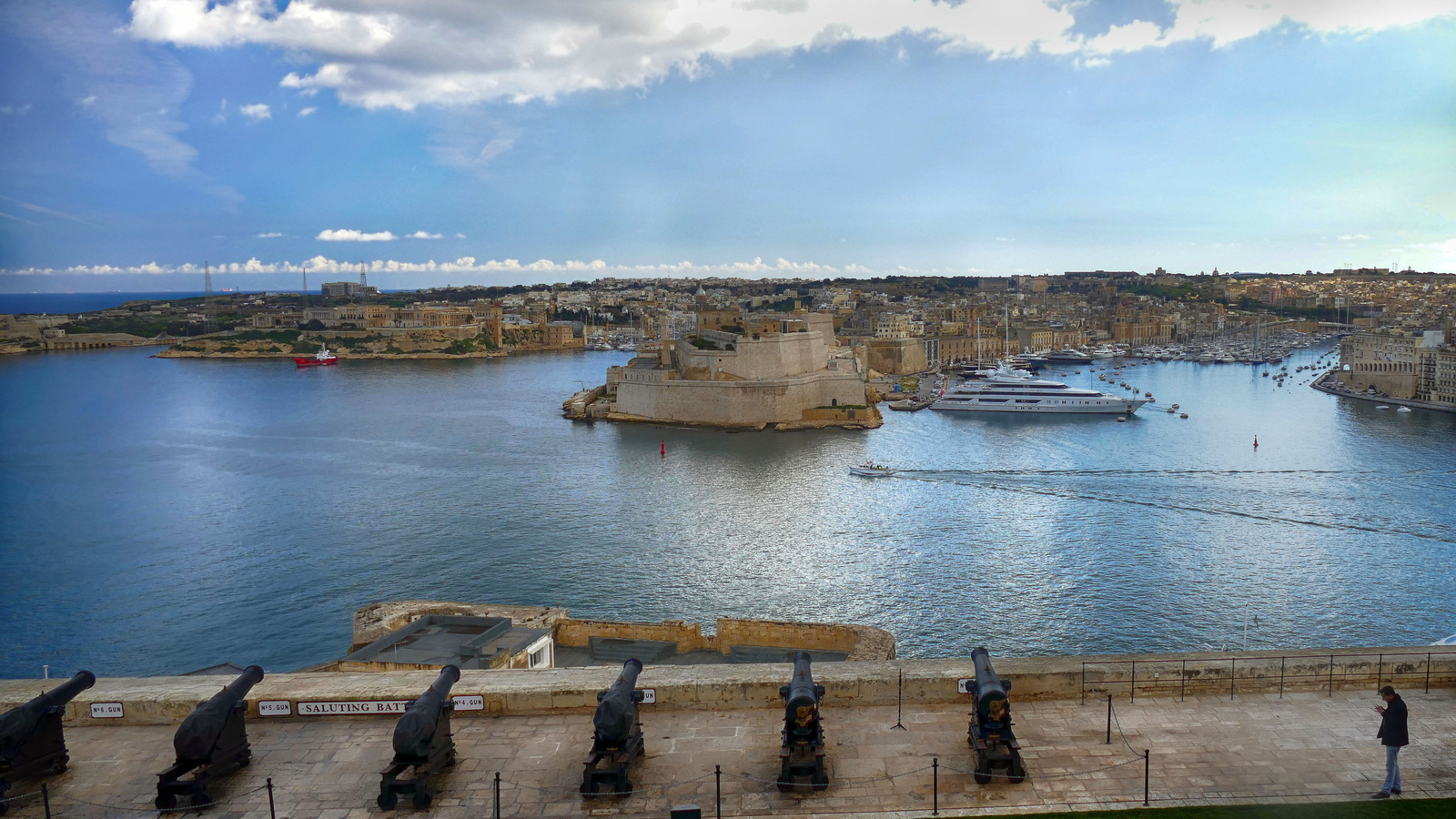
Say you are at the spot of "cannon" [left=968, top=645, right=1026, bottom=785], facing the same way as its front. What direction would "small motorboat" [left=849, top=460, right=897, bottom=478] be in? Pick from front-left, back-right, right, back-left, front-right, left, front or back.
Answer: front

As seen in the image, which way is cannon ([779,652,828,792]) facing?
away from the camera

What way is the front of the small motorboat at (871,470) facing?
to the viewer's left

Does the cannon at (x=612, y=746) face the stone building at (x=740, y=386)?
yes

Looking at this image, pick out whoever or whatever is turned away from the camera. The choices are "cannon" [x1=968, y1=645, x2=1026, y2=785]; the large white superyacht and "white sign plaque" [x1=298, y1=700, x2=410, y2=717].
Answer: the cannon

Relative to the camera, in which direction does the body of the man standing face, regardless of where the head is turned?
to the viewer's left

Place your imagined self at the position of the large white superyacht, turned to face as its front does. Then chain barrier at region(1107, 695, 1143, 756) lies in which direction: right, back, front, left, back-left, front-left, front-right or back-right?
right

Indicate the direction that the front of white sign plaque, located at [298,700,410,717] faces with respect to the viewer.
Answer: facing the viewer

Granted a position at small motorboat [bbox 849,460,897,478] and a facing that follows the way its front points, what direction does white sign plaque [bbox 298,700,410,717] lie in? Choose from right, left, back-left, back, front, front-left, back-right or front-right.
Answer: left

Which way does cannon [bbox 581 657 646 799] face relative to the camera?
away from the camera

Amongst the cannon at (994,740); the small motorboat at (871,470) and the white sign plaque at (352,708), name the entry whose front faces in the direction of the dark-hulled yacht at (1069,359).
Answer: the cannon

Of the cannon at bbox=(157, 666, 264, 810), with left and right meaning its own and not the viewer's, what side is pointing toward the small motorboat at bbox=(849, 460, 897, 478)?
front

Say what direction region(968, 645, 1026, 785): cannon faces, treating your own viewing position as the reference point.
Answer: facing away from the viewer

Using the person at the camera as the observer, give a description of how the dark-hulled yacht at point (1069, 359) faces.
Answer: facing to the right of the viewer

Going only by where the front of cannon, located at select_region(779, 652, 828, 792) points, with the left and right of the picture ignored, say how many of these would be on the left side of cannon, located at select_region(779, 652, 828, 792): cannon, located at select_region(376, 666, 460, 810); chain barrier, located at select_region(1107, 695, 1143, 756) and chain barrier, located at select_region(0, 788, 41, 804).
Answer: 2

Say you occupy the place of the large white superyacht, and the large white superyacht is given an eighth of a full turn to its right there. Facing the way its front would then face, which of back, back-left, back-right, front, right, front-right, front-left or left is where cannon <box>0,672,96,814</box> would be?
front-right

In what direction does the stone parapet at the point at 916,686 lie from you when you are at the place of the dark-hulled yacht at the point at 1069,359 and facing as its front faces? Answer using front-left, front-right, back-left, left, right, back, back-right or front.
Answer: right

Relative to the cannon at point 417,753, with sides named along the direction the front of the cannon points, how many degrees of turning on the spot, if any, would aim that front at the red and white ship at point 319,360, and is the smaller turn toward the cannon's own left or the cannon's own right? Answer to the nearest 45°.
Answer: approximately 45° to the cannon's own left
